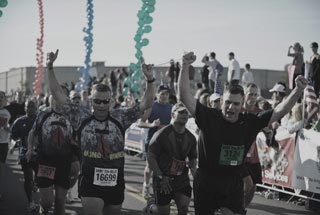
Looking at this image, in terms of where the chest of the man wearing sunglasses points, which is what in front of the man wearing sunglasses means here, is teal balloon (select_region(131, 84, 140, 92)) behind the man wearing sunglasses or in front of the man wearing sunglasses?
behind

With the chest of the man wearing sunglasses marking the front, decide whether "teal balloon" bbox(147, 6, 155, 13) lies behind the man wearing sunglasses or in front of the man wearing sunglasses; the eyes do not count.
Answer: behind

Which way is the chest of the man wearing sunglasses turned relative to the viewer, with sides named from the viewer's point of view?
facing the viewer

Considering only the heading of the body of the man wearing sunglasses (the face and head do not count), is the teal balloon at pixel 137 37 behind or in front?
behind

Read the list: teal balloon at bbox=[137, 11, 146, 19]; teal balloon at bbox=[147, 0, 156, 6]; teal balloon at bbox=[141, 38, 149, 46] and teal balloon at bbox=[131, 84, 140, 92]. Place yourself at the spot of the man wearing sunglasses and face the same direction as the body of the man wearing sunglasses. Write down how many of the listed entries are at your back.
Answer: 4

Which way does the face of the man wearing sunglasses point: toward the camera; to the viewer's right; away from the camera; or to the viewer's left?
toward the camera

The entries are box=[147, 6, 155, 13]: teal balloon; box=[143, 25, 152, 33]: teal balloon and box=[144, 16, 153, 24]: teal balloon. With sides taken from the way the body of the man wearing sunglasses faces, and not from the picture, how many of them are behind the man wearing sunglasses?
3

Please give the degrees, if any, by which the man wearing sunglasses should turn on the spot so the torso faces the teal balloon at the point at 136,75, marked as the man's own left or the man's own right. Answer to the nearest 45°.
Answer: approximately 180°

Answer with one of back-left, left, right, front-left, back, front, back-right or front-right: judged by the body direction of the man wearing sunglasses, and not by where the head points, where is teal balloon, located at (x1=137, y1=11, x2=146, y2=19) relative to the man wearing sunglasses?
back

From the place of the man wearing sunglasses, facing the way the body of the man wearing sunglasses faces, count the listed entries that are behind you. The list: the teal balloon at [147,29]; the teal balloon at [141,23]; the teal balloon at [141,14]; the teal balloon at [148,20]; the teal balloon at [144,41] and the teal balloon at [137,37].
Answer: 6

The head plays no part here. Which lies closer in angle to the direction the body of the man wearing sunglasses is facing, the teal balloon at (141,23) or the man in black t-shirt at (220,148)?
the man in black t-shirt

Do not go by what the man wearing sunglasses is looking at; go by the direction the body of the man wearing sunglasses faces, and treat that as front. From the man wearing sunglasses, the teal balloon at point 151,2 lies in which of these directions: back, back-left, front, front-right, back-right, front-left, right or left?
back
